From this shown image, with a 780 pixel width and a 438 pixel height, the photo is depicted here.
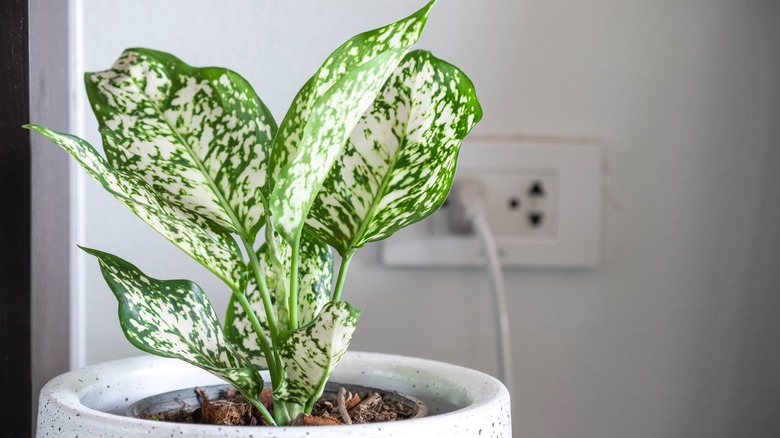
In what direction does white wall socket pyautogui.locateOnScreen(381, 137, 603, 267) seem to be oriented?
toward the camera
